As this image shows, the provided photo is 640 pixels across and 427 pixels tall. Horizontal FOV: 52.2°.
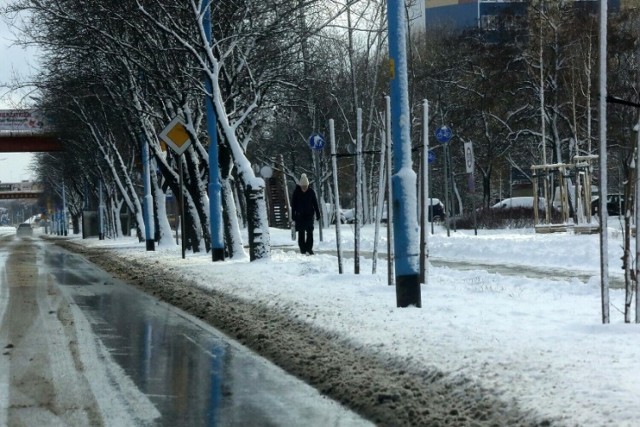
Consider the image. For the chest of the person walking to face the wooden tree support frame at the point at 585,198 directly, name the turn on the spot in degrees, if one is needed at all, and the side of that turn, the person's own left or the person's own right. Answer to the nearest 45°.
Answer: approximately 90° to the person's own left

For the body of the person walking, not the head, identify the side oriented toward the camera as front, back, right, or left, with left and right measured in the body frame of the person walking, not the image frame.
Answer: front

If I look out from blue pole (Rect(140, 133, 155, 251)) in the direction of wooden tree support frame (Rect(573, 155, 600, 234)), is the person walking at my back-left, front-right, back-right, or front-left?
front-right

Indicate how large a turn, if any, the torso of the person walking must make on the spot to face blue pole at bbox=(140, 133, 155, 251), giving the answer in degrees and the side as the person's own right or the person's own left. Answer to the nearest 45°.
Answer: approximately 135° to the person's own right

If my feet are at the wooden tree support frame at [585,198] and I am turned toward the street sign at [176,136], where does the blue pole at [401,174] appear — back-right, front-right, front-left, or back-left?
front-left

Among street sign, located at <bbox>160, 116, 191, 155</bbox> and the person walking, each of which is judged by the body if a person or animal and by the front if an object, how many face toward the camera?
2

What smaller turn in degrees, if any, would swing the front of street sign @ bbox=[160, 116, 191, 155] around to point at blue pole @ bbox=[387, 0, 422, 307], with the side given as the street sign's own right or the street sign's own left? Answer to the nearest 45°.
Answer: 0° — it already faces it

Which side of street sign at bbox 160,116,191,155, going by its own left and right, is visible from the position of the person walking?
left

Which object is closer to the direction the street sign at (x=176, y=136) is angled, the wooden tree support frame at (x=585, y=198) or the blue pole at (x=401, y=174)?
the blue pole

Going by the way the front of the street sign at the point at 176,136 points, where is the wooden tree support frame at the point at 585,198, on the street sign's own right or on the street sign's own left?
on the street sign's own left

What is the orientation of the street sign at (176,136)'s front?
toward the camera

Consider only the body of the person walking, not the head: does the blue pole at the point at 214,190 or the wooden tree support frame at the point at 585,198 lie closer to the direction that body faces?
the blue pole

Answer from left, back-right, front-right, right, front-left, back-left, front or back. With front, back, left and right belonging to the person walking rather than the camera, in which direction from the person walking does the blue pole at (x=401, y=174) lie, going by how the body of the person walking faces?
front
